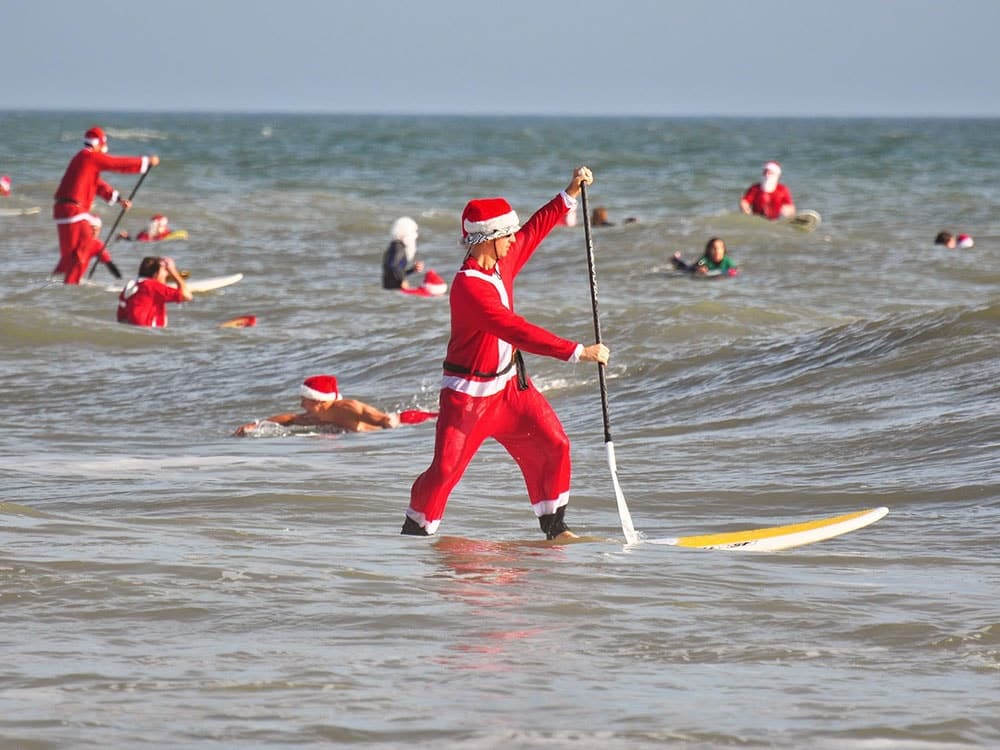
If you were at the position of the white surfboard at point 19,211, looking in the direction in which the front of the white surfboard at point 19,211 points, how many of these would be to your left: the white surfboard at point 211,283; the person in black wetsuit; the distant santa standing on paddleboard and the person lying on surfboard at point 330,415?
0

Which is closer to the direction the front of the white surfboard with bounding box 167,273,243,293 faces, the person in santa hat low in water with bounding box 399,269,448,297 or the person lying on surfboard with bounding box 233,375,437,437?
the person in santa hat low in water

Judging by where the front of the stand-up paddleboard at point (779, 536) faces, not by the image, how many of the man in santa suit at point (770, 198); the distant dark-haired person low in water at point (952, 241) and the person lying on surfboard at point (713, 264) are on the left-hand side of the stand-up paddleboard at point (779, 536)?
3

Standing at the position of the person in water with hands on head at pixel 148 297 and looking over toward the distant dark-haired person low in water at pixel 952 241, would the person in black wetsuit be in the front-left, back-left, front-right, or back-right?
front-left

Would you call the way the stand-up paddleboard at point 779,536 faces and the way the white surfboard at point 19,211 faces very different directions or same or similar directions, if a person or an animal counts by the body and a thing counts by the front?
same or similar directions

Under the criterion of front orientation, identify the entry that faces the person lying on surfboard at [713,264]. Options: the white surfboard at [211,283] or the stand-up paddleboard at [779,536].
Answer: the white surfboard

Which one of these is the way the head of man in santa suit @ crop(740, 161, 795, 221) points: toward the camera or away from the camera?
toward the camera

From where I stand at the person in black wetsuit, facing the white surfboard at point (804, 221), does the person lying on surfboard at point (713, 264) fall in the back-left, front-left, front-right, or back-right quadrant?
front-right

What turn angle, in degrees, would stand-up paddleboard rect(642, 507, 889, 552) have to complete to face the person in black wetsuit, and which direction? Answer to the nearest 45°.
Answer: approximately 90° to its left

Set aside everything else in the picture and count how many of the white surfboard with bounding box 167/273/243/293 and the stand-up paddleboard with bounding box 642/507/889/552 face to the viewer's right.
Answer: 2

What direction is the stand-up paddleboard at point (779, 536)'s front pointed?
to the viewer's right

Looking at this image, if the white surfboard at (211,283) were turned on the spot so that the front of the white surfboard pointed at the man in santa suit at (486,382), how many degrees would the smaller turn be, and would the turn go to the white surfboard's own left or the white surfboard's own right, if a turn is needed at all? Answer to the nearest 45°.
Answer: approximately 90° to the white surfboard's own right

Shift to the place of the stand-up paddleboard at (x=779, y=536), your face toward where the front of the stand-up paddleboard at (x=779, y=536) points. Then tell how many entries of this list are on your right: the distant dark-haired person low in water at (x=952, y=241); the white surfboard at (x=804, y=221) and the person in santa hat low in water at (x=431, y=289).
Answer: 0

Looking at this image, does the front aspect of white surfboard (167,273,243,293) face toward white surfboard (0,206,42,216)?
no

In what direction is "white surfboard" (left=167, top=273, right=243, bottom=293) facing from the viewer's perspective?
to the viewer's right

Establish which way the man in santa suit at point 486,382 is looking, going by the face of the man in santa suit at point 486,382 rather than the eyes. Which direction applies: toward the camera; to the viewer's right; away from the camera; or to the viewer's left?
to the viewer's right
